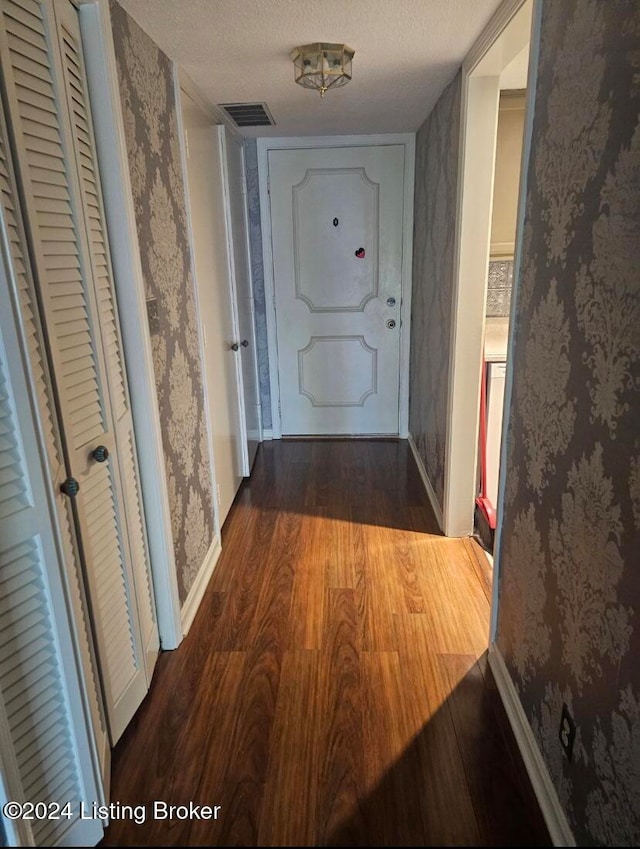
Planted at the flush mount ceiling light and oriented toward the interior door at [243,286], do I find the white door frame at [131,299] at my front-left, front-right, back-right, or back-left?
back-left

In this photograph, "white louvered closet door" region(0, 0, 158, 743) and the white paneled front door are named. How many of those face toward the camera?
1

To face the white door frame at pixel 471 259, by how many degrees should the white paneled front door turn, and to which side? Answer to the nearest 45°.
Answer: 0° — it already faces it

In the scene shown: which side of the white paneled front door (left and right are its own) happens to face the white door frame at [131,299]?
front

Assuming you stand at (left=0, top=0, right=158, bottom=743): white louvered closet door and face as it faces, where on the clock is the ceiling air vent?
The ceiling air vent is roughly at 10 o'clock from the white louvered closet door.

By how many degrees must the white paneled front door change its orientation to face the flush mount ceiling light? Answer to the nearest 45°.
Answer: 0° — it already faces it

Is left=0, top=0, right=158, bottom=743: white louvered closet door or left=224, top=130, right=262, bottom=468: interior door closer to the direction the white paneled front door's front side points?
the white louvered closet door

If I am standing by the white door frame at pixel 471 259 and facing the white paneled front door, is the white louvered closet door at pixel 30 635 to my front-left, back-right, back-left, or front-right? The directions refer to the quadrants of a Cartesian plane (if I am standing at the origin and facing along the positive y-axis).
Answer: back-left

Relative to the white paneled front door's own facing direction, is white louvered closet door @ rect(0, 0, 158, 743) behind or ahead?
ahead

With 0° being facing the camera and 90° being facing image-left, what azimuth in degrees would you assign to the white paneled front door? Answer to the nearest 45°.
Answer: approximately 0°

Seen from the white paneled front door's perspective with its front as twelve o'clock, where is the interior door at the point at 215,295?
The interior door is roughly at 1 o'clock from the white paneled front door.

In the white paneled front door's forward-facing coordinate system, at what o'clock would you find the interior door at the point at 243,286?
The interior door is roughly at 2 o'clock from the white paneled front door.

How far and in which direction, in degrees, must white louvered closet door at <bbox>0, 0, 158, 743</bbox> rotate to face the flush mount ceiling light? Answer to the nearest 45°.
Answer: approximately 45° to its left

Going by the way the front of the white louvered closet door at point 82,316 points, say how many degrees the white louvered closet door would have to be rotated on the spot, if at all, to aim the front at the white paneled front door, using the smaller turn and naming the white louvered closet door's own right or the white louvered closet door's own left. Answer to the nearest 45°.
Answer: approximately 45° to the white louvered closet door's own left

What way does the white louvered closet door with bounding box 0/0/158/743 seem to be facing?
to the viewer's right
